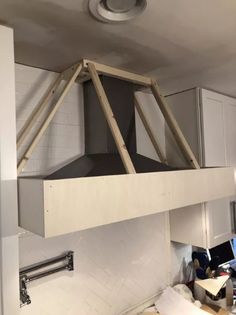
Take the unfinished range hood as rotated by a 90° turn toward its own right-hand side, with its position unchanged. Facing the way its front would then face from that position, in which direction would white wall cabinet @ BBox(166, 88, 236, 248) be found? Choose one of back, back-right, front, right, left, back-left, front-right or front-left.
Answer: back

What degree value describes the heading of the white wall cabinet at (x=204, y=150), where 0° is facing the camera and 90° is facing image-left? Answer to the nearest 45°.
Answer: approximately 315°

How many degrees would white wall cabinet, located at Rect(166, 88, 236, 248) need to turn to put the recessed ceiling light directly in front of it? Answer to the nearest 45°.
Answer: approximately 45° to its right

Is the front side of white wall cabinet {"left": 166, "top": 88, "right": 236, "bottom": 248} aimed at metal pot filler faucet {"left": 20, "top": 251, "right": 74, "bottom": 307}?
no

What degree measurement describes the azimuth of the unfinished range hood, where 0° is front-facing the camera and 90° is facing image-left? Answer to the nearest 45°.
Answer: approximately 315°
